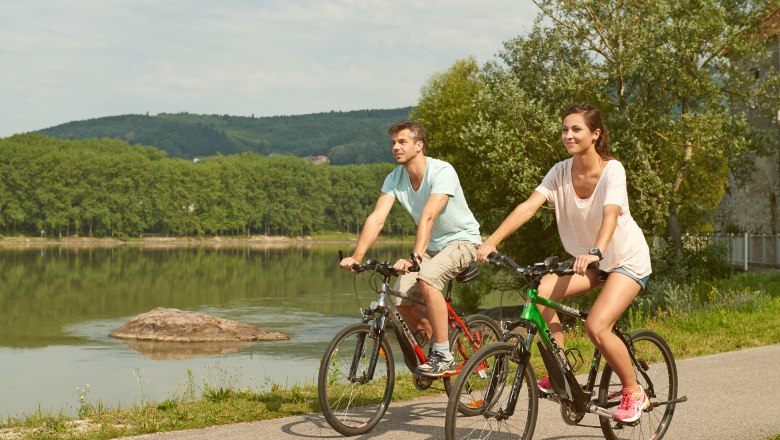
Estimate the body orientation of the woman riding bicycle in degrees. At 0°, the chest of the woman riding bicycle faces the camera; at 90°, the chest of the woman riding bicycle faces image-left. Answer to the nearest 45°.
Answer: approximately 45°

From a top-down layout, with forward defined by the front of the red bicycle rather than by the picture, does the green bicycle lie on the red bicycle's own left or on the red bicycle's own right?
on the red bicycle's own left

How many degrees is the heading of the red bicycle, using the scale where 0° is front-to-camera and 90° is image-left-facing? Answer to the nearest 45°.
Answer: approximately 45°

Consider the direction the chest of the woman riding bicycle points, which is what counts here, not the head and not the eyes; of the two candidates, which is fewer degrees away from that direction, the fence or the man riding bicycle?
the man riding bicycle

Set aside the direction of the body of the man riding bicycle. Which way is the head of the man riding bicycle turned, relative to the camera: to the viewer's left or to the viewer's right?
to the viewer's left

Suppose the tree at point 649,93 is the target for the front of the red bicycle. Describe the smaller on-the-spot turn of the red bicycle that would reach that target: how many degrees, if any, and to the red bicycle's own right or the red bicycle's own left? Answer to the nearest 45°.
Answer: approximately 135° to the red bicycle's own right

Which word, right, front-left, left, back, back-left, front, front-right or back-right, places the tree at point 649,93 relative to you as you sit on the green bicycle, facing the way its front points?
back-right

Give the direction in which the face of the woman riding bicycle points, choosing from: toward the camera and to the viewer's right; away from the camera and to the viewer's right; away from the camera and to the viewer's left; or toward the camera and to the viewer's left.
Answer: toward the camera and to the viewer's left

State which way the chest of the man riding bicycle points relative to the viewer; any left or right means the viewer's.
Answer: facing the viewer and to the left of the viewer

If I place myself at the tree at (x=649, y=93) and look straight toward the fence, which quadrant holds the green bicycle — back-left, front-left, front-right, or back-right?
back-right
